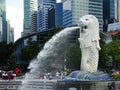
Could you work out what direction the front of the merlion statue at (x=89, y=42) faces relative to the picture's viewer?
facing the viewer and to the left of the viewer
